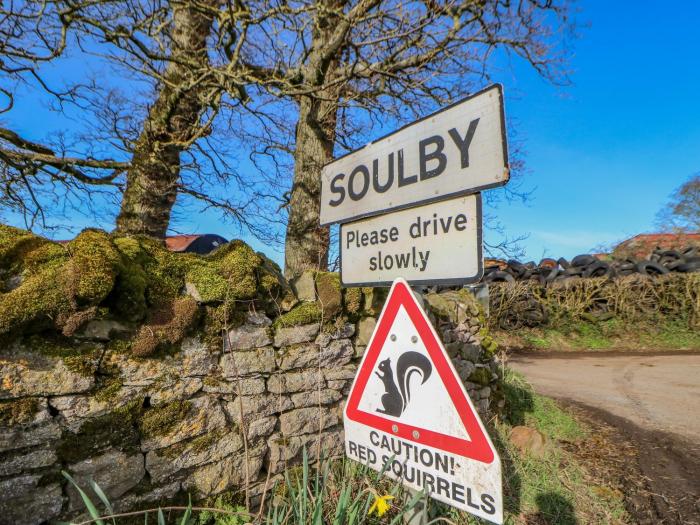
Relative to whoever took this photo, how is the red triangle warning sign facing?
facing the viewer and to the left of the viewer

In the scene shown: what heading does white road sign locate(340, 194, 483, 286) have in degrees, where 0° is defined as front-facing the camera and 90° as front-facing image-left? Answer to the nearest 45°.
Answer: approximately 45°

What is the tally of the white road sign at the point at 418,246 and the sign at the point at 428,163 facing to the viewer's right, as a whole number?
0

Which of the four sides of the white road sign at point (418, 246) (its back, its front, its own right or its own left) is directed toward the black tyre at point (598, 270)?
back

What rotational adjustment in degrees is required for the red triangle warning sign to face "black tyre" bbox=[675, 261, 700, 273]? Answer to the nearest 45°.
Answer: approximately 180°

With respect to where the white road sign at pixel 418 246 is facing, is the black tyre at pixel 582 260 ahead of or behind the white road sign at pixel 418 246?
behind
